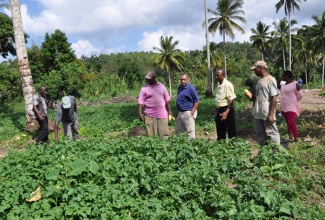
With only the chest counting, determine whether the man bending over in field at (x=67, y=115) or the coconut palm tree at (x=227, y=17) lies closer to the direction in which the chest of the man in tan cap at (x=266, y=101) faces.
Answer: the man bending over in field

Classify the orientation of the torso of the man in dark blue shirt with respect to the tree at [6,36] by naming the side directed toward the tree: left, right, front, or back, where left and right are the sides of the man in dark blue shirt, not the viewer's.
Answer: right

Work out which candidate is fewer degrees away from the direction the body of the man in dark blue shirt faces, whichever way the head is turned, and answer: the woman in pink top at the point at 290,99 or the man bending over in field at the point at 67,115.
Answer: the man bending over in field

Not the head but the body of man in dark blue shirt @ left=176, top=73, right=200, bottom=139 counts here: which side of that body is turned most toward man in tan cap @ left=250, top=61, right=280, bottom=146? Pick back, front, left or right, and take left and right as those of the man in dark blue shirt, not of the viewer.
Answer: left

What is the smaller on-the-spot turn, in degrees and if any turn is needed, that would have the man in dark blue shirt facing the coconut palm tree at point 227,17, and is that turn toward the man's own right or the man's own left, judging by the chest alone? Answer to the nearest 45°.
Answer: approximately 135° to the man's own right

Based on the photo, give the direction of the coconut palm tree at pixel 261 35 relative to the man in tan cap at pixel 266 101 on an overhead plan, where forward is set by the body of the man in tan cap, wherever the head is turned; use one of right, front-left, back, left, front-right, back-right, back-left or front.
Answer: back-right

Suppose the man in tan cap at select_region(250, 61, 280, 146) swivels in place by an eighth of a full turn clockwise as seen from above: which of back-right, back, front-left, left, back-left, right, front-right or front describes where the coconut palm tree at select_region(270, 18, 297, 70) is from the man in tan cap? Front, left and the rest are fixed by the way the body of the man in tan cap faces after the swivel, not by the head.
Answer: right

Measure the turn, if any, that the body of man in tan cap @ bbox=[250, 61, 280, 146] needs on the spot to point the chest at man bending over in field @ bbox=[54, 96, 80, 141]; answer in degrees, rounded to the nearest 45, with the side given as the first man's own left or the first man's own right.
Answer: approximately 45° to the first man's own right

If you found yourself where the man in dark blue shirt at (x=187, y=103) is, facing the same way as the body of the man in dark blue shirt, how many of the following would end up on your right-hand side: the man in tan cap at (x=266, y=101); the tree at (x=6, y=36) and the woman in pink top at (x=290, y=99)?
1

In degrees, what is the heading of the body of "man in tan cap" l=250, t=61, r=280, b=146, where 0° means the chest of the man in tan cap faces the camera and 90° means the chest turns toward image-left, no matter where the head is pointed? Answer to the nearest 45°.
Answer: approximately 45°

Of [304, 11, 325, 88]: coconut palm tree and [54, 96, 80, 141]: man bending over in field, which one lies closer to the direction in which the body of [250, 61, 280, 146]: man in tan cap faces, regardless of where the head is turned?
the man bending over in field

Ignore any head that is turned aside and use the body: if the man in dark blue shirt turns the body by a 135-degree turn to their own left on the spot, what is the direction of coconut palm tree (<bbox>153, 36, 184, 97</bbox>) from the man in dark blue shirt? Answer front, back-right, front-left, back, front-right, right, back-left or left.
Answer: left

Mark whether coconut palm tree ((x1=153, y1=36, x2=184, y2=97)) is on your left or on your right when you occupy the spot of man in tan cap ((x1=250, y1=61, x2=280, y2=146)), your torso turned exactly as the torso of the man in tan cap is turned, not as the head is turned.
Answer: on your right

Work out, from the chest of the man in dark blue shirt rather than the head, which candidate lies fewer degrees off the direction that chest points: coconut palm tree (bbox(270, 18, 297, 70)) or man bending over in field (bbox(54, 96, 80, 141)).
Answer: the man bending over in field

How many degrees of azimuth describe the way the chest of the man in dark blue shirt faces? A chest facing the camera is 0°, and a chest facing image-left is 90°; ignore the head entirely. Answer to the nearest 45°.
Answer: approximately 45°

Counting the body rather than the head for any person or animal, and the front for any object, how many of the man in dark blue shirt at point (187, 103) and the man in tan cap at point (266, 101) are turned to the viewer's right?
0

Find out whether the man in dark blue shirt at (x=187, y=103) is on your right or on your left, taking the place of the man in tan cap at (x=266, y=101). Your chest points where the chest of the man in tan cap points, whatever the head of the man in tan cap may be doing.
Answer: on your right
